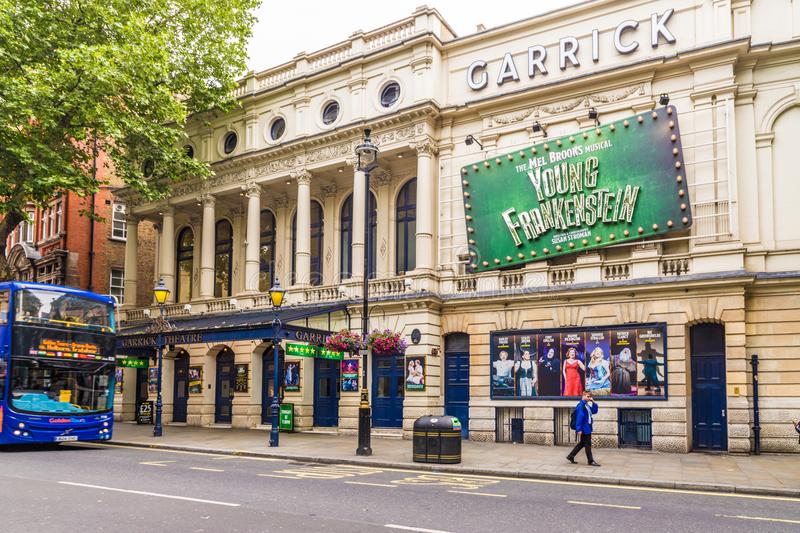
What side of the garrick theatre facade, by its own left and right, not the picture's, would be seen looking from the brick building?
right

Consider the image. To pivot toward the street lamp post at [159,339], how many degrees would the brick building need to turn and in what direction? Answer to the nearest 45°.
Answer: approximately 45° to its left

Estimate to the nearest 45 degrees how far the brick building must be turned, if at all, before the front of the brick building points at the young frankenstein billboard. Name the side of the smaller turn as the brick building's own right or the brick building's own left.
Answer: approximately 90° to the brick building's own left

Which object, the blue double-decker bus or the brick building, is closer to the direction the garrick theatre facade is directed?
the blue double-decker bus

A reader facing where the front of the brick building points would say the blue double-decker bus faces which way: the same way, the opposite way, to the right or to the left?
to the left

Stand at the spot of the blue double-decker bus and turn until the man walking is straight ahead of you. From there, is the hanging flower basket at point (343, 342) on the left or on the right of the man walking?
left

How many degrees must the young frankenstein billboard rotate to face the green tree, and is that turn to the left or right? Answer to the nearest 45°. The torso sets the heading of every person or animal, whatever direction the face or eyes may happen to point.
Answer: approximately 45° to its right

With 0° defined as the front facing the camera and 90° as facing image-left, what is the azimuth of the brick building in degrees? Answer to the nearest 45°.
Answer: approximately 45°
